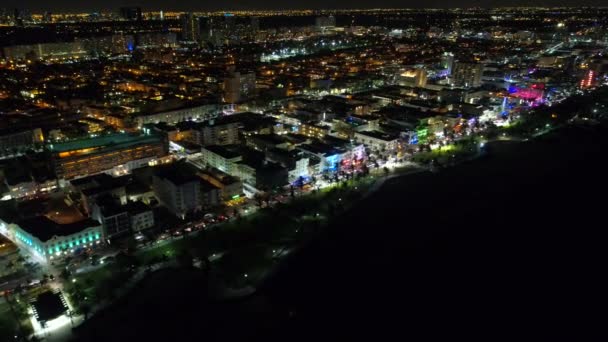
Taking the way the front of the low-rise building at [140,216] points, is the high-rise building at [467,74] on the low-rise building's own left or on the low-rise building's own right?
on the low-rise building's own left

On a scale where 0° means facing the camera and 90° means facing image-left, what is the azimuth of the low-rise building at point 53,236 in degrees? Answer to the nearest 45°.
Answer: approximately 315°

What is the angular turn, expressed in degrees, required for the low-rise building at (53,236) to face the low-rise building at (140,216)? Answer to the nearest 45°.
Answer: approximately 45° to its left

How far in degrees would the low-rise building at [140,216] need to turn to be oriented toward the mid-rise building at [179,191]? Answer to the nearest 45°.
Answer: approximately 90° to its left

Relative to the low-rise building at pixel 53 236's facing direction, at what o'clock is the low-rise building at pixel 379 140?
the low-rise building at pixel 379 140 is roughly at 10 o'clock from the low-rise building at pixel 53 236.

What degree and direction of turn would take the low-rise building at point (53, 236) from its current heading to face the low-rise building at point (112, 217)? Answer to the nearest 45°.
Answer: approximately 45° to its left

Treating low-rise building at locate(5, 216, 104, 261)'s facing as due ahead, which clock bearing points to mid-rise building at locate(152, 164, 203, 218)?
mid-rise building at locate(152, 164, 203, 218) is roughly at 10 o'clock from low-rise building at locate(5, 216, 104, 261).

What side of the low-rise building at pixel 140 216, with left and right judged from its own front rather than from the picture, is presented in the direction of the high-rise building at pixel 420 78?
left

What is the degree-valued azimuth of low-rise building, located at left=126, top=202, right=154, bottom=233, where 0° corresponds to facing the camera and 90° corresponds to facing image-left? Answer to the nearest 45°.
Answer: approximately 315°
